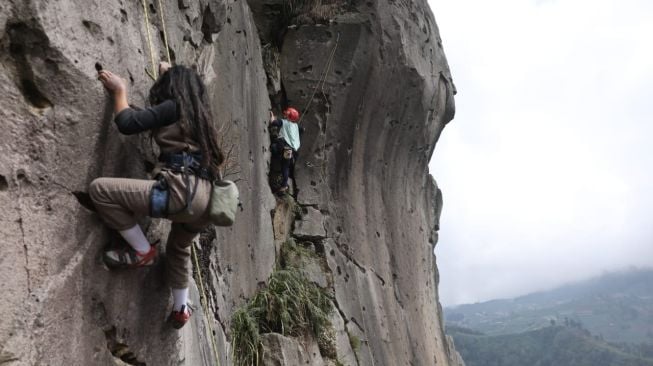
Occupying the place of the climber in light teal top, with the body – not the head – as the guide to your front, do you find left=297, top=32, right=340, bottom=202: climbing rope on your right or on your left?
on your right

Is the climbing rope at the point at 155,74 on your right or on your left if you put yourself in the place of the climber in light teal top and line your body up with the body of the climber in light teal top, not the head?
on your left

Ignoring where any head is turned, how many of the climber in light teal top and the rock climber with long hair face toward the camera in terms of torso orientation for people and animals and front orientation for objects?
0

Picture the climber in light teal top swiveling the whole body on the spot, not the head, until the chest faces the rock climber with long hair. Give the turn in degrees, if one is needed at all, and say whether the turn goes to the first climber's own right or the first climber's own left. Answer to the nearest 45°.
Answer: approximately 135° to the first climber's own left

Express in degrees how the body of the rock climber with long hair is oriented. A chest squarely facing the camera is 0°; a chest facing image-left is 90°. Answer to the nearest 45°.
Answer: approximately 135°

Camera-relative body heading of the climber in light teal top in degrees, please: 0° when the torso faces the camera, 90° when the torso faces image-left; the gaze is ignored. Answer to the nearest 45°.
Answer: approximately 135°

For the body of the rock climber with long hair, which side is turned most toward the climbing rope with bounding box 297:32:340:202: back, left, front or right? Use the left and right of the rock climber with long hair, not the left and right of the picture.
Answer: right

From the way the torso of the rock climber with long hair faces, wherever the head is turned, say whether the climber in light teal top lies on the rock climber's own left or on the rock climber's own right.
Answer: on the rock climber's own right
